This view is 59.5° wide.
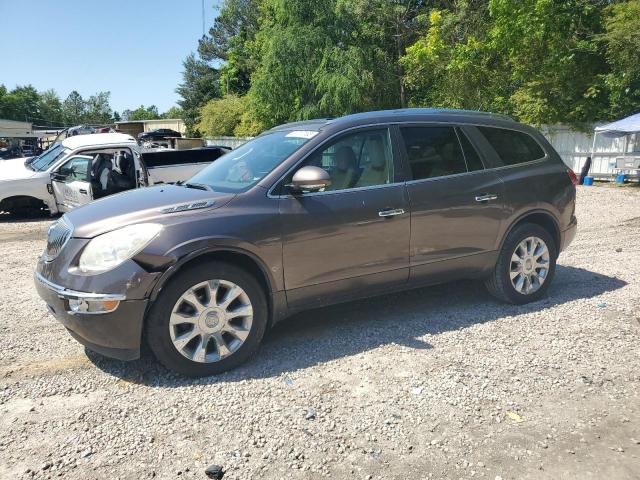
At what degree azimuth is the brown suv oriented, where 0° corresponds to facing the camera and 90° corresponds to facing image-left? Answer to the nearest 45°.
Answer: approximately 45°

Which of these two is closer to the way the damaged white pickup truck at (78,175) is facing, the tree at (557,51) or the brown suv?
the brown suv

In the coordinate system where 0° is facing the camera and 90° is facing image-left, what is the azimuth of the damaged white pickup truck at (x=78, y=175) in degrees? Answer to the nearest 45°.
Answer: approximately 45°

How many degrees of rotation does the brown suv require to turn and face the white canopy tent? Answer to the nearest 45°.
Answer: approximately 180°

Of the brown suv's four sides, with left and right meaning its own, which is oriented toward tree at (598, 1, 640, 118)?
back

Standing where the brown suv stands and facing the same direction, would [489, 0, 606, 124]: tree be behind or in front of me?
behind

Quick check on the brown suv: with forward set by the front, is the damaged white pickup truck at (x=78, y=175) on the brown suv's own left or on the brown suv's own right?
on the brown suv's own right

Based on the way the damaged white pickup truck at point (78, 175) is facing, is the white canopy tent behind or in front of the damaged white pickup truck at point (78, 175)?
behind
